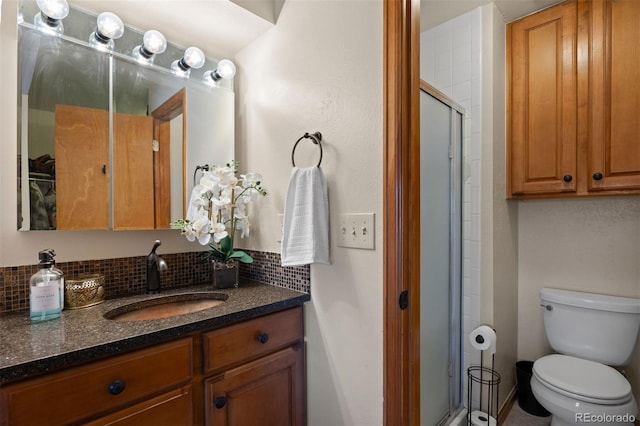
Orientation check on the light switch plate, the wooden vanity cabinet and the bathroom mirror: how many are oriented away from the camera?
0

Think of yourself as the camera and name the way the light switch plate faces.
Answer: facing the viewer and to the left of the viewer

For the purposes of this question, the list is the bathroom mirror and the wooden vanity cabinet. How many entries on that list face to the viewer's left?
0

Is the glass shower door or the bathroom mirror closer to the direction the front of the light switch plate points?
the bathroom mirror

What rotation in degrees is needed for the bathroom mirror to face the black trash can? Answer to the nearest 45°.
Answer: approximately 45° to its left

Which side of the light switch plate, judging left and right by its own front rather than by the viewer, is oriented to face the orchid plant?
right

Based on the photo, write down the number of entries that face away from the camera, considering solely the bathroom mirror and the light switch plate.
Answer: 0

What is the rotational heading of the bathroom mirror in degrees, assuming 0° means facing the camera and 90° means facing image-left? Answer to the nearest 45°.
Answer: approximately 315°

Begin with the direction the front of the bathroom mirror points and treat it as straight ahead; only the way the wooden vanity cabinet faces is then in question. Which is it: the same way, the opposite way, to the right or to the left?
the same way

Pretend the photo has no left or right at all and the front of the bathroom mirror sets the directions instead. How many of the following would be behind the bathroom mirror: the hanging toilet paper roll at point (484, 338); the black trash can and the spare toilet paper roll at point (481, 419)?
0

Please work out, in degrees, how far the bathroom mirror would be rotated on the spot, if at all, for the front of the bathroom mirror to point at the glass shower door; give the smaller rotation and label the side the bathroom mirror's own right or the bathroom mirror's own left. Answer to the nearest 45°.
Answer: approximately 45° to the bathroom mirror's own left

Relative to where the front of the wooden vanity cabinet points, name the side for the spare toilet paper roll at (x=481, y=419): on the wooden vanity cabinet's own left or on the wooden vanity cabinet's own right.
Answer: on the wooden vanity cabinet's own left

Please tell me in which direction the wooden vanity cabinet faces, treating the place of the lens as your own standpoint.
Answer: facing the viewer and to the right of the viewer

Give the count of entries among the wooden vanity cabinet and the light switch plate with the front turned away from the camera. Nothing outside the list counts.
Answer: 0

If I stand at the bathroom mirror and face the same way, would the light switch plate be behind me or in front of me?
in front
